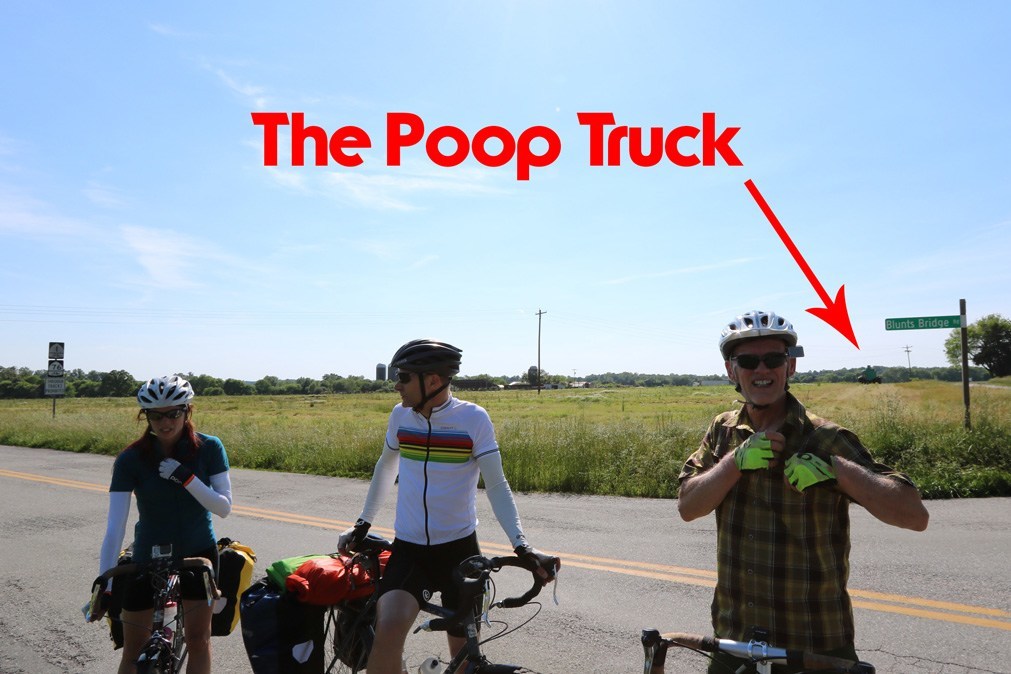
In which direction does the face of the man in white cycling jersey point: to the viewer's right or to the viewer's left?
to the viewer's left

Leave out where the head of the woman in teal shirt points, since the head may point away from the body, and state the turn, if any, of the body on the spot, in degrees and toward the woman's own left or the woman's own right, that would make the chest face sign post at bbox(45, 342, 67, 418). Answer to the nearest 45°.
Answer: approximately 180°

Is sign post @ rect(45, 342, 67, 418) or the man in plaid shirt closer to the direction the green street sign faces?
the man in plaid shirt

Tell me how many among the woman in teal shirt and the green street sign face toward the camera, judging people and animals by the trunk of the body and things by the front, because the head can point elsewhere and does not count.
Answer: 2

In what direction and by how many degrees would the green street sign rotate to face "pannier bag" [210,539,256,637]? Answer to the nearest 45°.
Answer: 0° — it already faces it

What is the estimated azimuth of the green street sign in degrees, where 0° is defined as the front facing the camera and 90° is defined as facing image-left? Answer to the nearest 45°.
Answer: approximately 0°

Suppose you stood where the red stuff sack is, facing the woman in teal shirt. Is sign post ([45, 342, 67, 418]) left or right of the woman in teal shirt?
right

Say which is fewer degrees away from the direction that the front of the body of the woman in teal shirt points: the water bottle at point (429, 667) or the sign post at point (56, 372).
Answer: the water bottle

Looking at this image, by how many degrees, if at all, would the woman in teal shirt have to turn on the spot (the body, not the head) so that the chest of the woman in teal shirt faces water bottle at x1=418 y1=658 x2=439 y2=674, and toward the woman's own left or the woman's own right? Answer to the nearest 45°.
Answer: approximately 45° to the woman's own left

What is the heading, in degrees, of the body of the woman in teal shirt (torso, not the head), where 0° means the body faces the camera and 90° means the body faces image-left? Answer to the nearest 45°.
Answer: approximately 0°

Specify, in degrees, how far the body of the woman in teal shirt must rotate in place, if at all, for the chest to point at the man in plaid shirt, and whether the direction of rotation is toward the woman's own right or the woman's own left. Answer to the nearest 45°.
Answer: approximately 45° to the woman's own left
